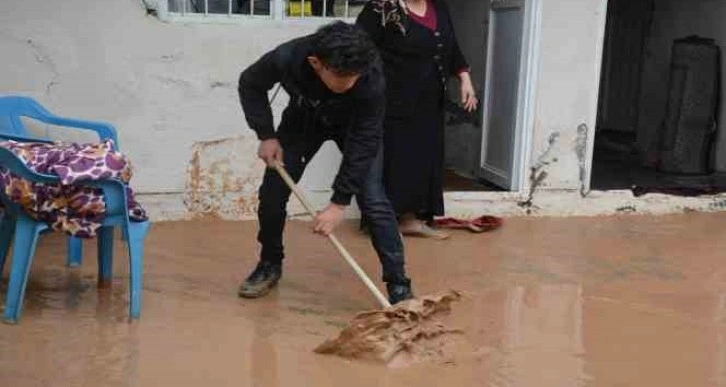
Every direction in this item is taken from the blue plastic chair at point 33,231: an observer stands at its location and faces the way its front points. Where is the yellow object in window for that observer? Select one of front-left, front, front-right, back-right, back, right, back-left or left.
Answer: front-left

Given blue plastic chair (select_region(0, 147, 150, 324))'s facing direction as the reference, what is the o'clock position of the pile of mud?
The pile of mud is roughly at 1 o'clock from the blue plastic chair.

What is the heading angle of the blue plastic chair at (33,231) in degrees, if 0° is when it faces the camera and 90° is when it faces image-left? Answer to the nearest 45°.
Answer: approximately 270°

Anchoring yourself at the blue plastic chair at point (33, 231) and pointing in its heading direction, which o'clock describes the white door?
The white door is roughly at 11 o'clock from the blue plastic chair.

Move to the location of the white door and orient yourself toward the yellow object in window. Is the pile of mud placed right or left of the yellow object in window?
left

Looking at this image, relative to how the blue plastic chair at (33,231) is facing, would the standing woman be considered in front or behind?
in front
